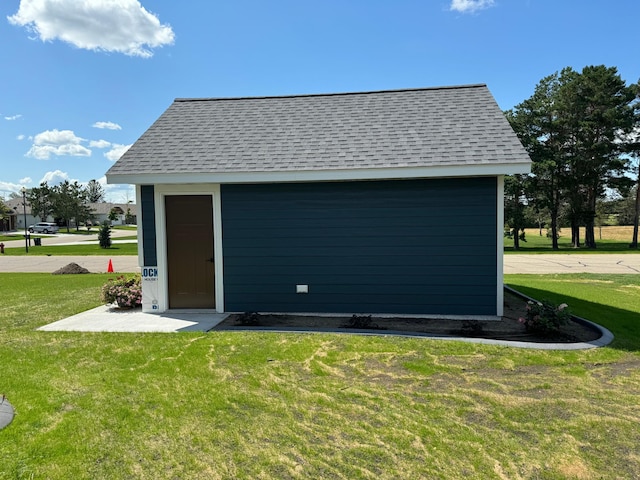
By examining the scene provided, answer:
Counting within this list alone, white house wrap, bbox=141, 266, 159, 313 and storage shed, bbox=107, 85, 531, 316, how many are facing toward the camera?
2

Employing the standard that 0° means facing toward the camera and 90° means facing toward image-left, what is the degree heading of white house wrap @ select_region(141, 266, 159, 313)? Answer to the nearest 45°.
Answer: approximately 0°

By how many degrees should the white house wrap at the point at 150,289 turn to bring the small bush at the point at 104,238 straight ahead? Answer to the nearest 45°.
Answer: approximately 180°

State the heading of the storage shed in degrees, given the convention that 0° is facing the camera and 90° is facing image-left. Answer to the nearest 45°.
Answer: approximately 0°

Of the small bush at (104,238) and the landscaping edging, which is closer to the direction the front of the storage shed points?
the landscaping edging
